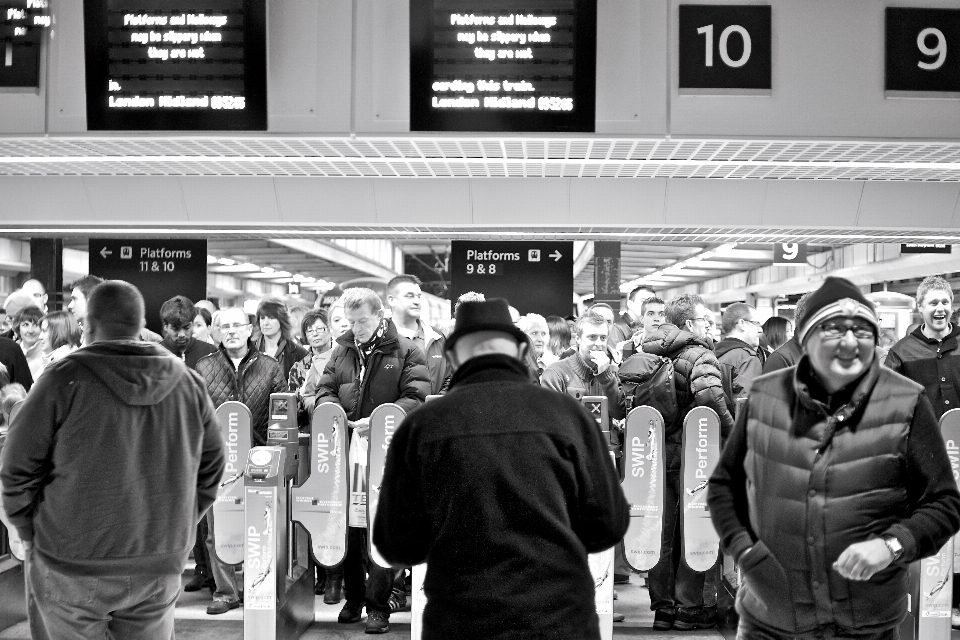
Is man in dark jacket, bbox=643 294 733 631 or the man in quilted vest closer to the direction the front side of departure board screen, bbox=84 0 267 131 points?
the man in quilted vest

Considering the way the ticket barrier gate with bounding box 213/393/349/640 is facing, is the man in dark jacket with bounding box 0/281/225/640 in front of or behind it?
in front

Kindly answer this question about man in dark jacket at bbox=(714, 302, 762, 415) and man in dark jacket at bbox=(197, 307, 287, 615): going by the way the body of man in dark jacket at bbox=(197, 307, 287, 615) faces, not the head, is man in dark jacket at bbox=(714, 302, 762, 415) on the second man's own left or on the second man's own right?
on the second man's own left

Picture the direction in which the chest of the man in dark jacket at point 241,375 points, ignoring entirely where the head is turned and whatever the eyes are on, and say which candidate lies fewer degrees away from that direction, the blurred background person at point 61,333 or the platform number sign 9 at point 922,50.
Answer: the platform number sign 9

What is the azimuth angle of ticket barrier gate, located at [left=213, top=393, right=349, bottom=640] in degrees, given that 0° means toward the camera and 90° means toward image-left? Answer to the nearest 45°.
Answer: approximately 0°

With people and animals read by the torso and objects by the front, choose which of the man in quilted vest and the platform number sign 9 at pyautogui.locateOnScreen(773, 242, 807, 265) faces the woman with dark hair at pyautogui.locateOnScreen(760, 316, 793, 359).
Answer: the platform number sign 9

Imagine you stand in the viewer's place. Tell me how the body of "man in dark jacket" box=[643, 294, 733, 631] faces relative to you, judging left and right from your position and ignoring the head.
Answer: facing to the right of the viewer

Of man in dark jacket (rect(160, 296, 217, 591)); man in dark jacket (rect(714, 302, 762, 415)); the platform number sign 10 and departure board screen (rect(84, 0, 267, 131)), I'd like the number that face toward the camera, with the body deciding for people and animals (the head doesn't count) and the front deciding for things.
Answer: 3

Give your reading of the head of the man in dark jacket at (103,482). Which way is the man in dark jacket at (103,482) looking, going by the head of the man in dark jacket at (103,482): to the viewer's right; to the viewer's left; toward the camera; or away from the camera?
away from the camera
